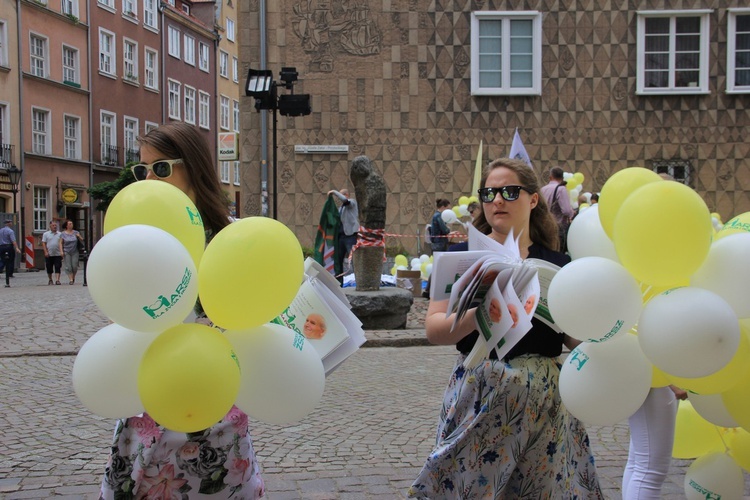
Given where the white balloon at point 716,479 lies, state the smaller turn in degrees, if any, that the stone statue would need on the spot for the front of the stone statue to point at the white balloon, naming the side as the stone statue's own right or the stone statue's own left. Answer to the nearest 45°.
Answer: approximately 45° to the stone statue's own left

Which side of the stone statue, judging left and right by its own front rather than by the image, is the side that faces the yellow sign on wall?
right

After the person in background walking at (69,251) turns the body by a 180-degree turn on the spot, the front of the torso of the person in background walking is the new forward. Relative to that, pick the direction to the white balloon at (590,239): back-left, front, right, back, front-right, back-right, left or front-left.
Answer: back

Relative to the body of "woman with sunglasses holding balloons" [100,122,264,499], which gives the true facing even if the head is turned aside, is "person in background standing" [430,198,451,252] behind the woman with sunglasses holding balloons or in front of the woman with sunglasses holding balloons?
behind

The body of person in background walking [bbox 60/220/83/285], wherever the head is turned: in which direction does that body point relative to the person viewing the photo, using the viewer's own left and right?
facing the viewer

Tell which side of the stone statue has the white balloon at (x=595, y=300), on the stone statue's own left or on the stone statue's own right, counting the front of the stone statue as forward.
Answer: on the stone statue's own left

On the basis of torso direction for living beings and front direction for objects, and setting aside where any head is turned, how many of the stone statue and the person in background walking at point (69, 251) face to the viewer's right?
0

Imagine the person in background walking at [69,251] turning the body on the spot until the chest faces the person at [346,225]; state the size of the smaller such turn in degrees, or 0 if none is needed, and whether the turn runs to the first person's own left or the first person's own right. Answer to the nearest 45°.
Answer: approximately 45° to the first person's own left

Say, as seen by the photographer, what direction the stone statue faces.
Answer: facing the viewer and to the left of the viewer

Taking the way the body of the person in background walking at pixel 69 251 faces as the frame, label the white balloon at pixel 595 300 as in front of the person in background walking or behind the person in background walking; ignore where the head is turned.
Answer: in front

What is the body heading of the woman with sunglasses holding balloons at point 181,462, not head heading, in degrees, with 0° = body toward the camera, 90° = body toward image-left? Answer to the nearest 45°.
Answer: approximately 45°
